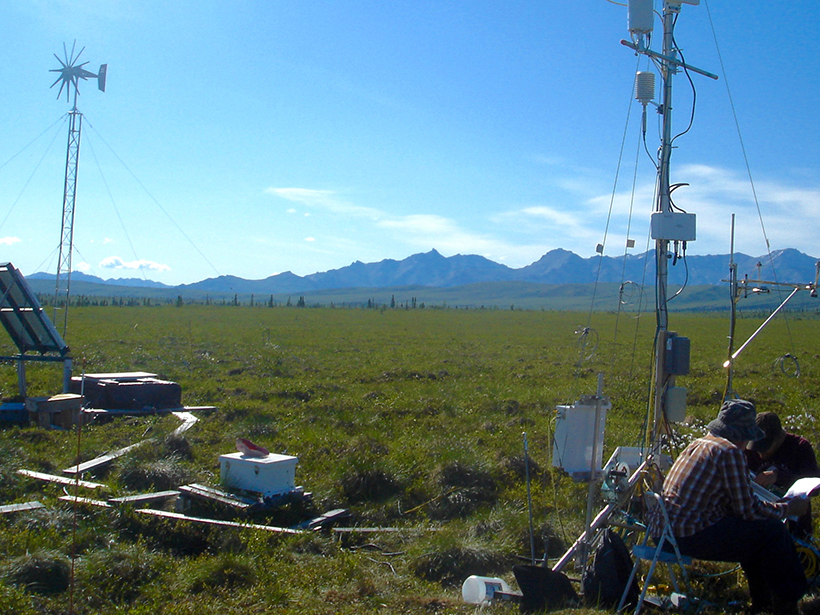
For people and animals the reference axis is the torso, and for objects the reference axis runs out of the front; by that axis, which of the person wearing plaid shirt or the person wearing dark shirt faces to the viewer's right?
the person wearing plaid shirt

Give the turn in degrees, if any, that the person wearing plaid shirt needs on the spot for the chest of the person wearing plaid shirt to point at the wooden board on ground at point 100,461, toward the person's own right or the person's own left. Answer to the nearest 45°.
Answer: approximately 180°

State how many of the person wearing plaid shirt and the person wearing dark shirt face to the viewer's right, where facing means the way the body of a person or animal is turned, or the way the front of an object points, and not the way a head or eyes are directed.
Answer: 1

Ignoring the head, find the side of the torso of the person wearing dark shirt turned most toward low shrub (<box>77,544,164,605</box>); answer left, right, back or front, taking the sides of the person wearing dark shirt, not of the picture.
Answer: front

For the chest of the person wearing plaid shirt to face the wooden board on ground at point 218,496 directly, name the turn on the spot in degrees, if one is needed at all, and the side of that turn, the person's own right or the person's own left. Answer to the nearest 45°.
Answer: approximately 180°

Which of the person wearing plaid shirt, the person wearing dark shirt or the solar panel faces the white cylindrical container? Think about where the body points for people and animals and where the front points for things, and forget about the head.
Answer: the person wearing dark shirt

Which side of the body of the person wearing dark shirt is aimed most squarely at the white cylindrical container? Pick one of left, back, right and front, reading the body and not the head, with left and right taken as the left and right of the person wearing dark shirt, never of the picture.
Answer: front

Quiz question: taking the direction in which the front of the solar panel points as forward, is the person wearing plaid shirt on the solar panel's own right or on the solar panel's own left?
on the solar panel's own right

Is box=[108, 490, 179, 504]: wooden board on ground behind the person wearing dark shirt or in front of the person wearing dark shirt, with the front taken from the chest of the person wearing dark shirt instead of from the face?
in front

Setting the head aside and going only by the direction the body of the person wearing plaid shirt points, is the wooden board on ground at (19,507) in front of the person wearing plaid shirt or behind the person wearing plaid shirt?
behind

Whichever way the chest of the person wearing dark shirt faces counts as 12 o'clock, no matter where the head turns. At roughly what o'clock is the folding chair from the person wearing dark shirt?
The folding chair is roughly at 11 o'clock from the person wearing dark shirt.

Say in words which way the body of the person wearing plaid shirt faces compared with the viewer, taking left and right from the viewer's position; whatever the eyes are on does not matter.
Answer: facing to the right of the viewer
